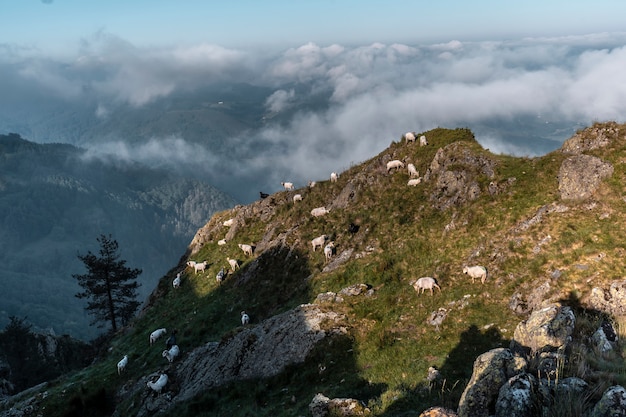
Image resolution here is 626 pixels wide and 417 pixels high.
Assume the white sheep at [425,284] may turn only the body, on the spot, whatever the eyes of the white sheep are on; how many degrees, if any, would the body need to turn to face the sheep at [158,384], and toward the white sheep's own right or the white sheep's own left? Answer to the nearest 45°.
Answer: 0° — it already faces it

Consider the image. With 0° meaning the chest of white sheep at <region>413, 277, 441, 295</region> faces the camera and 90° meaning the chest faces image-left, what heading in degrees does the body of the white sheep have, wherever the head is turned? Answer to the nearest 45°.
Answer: approximately 90°

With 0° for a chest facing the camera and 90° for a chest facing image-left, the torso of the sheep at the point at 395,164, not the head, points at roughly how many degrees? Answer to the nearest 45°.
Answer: approximately 270°

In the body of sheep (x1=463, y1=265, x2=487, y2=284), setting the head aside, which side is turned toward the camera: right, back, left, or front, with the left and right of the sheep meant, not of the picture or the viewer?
left

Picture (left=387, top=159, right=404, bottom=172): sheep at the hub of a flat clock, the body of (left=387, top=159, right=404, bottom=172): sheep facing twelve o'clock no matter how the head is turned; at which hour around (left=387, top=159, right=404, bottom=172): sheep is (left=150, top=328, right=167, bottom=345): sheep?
(left=150, top=328, right=167, bottom=345): sheep is roughly at 5 o'clock from (left=387, top=159, right=404, bottom=172): sheep.

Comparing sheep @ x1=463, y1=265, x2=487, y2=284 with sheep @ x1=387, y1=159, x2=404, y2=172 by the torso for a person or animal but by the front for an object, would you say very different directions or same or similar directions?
very different directions

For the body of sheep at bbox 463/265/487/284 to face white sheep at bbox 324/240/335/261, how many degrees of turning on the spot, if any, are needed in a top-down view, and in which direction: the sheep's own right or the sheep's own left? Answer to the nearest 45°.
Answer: approximately 45° to the sheep's own right

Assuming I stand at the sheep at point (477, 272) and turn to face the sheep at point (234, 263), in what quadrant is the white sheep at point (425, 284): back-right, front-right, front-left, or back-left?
front-left
